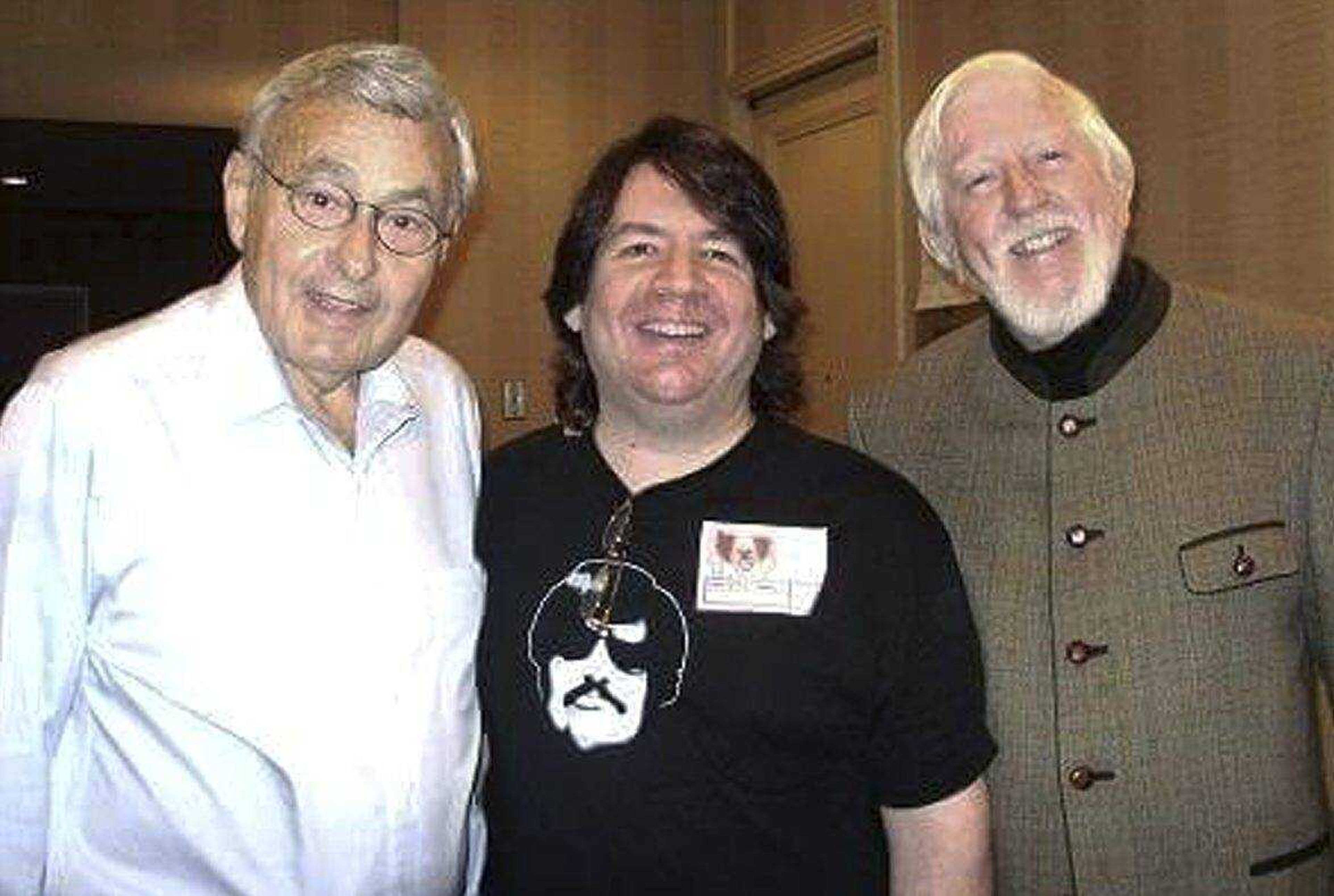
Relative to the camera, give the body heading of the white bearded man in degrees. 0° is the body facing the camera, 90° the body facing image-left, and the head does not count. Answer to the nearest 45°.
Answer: approximately 0°

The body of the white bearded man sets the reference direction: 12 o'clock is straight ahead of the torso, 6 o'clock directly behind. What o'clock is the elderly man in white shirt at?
The elderly man in white shirt is roughly at 2 o'clock from the white bearded man.

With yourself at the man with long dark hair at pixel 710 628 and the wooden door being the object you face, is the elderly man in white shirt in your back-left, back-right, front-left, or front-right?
back-left

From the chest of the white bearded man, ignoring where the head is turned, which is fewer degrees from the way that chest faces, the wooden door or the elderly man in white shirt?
the elderly man in white shirt

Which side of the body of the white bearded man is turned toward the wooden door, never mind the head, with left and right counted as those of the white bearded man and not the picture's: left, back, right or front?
back
